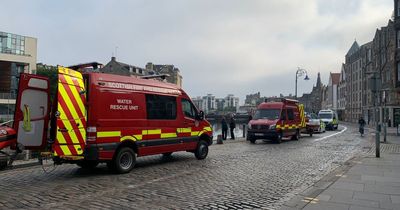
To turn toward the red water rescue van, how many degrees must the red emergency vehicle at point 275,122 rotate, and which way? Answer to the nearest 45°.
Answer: approximately 45° to its left

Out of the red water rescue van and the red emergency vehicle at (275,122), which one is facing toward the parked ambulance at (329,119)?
the red water rescue van

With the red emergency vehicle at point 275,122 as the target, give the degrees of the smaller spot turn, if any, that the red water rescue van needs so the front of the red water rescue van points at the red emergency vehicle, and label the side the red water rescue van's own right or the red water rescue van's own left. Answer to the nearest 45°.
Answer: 0° — it already faces it

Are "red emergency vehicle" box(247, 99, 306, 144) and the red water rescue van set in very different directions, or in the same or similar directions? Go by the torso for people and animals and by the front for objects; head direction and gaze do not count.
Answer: very different directions

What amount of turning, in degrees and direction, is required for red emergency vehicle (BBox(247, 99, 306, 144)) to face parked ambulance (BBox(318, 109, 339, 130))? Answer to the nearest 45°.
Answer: approximately 135° to its right

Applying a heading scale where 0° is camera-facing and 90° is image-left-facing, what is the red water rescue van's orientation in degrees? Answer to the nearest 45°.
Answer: approximately 225°

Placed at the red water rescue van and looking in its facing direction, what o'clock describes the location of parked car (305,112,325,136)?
The parked car is roughly at 12 o'clock from the red water rescue van.

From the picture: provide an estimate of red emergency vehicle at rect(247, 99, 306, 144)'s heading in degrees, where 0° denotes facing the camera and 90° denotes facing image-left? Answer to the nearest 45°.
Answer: approximately 45°

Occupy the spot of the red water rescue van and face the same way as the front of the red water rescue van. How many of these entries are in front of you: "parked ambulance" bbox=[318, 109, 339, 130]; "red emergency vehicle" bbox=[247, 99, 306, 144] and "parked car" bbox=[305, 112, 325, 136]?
3
